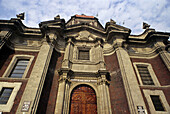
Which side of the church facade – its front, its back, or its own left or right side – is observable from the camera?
front
